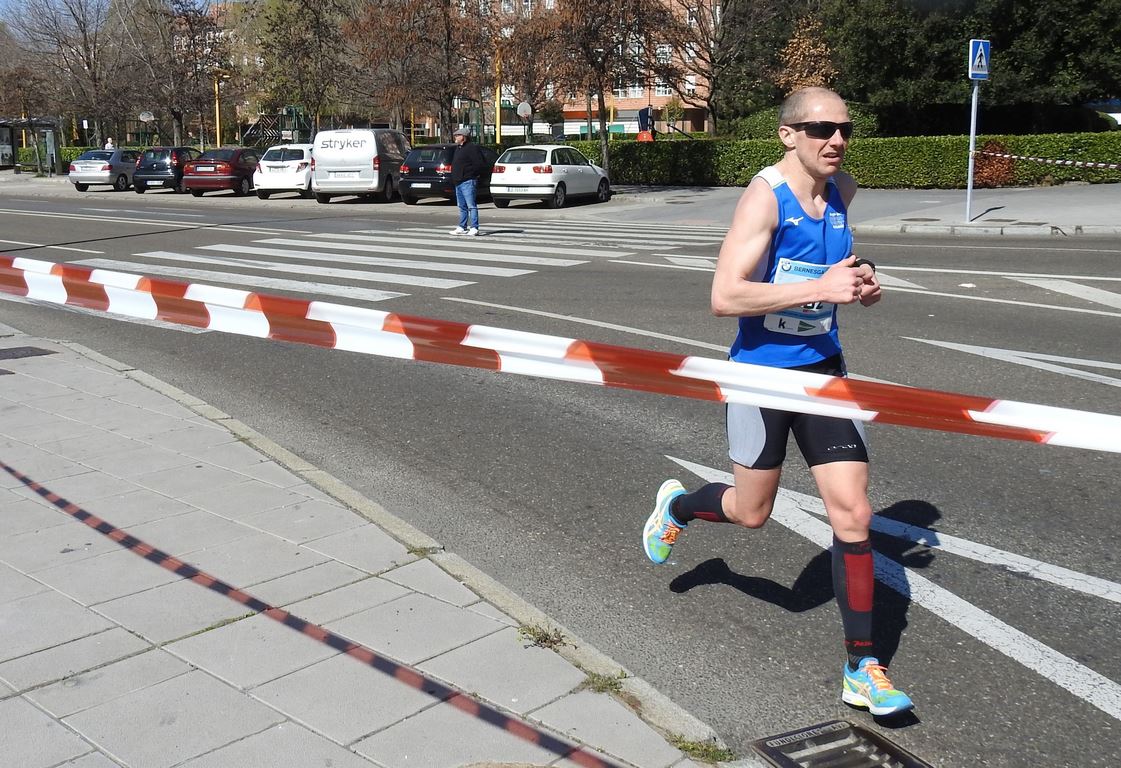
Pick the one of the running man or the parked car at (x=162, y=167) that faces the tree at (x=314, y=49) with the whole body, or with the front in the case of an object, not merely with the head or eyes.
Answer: the parked car

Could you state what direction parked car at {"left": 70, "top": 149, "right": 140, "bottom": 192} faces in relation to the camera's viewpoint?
facing away from the viewer and to the right of the viewer

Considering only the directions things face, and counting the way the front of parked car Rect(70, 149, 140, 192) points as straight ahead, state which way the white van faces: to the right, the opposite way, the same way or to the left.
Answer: the same way

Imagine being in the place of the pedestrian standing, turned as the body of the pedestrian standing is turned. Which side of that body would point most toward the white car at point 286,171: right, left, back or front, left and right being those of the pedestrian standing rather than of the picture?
right

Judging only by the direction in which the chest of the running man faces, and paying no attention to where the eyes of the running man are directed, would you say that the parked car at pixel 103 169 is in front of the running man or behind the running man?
behind

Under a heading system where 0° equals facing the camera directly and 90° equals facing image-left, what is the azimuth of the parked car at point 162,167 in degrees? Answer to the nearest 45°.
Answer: approximately 225°

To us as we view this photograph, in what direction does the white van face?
facing away from the viewer and to the right of the viewer

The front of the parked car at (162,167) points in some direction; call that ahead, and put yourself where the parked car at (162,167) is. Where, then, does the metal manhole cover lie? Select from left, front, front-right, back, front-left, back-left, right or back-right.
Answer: back-right

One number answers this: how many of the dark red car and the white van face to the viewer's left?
0

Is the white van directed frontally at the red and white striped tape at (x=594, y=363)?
no

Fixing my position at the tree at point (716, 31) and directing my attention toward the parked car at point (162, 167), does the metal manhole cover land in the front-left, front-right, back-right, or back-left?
front-left

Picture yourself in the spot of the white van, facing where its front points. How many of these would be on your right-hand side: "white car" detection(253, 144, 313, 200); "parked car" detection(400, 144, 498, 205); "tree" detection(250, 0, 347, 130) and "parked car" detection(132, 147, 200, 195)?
1

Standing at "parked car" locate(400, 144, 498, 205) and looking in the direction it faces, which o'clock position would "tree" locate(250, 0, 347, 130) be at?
The tree is roughly at 10 o'clock from the parked car.

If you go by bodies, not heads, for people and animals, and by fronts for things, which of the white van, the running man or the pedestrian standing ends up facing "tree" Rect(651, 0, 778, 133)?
the white van

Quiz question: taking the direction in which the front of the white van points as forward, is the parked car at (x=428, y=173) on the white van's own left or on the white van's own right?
on the white van's own right

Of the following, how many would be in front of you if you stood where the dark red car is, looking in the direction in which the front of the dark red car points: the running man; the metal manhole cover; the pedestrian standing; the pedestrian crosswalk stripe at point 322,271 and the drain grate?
0

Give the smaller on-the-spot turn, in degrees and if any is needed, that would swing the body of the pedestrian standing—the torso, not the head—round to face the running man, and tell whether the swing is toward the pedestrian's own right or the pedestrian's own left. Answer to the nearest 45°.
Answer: approximately 90° to the pedestrian's own left
